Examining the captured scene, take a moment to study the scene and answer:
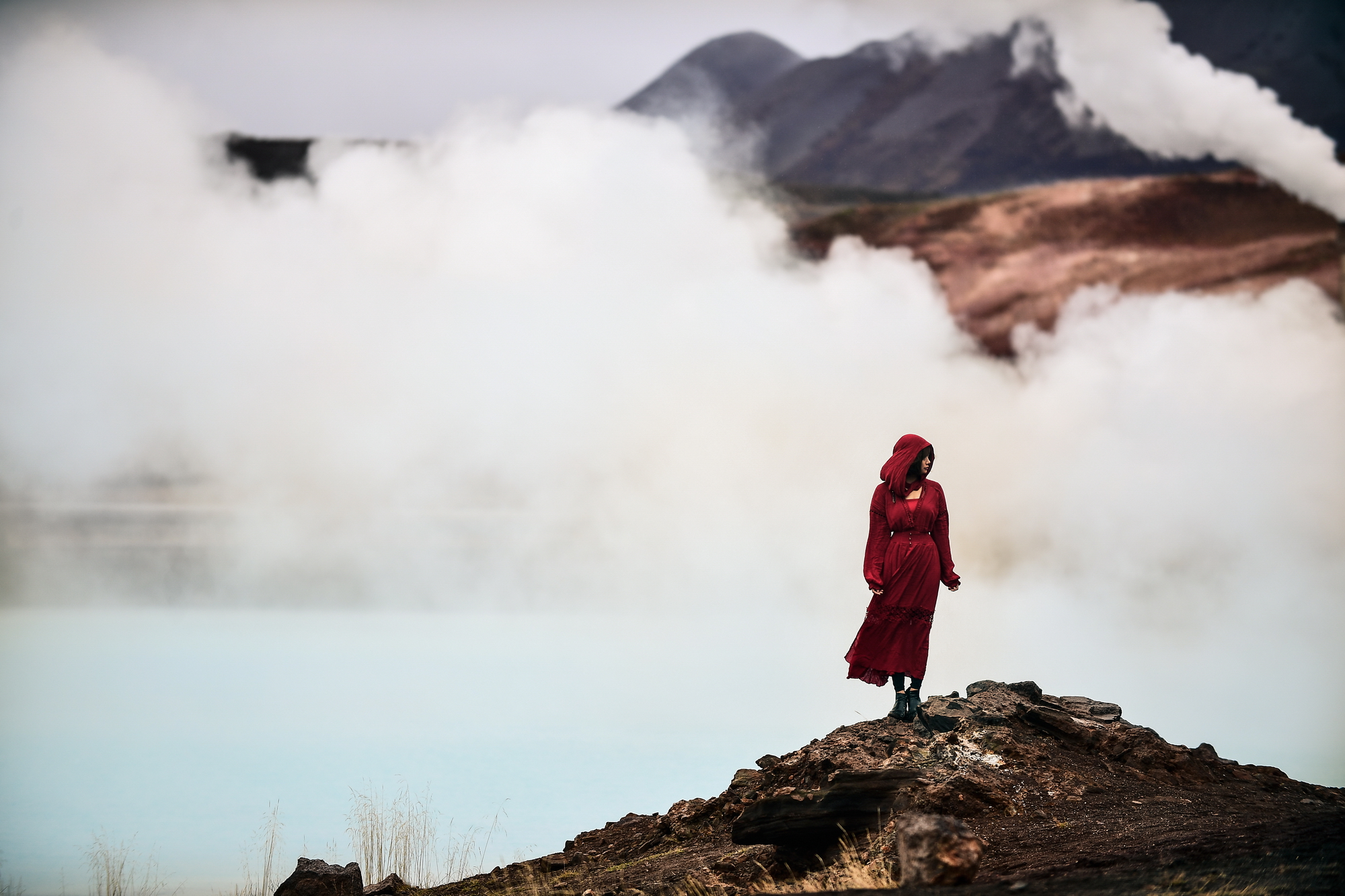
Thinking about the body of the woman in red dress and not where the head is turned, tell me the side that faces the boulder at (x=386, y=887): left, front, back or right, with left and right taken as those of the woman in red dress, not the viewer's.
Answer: right

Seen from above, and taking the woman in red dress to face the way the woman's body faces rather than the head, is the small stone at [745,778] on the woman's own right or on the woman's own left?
on the woman's own right

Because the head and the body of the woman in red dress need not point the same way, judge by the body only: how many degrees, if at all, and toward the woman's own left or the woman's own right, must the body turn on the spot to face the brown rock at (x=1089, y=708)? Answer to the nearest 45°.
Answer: approximately 135° to the woman's own left

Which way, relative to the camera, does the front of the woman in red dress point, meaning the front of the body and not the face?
toward the camera

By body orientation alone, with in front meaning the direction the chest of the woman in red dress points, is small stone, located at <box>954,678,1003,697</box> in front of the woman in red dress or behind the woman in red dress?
behind

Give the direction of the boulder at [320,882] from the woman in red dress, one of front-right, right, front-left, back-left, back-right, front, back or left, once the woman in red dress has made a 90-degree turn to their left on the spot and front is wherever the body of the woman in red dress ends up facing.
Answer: back

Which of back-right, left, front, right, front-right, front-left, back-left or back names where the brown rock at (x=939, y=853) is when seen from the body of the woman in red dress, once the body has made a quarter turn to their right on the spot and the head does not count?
left

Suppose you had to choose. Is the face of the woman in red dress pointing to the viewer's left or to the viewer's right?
to the viewer's right
